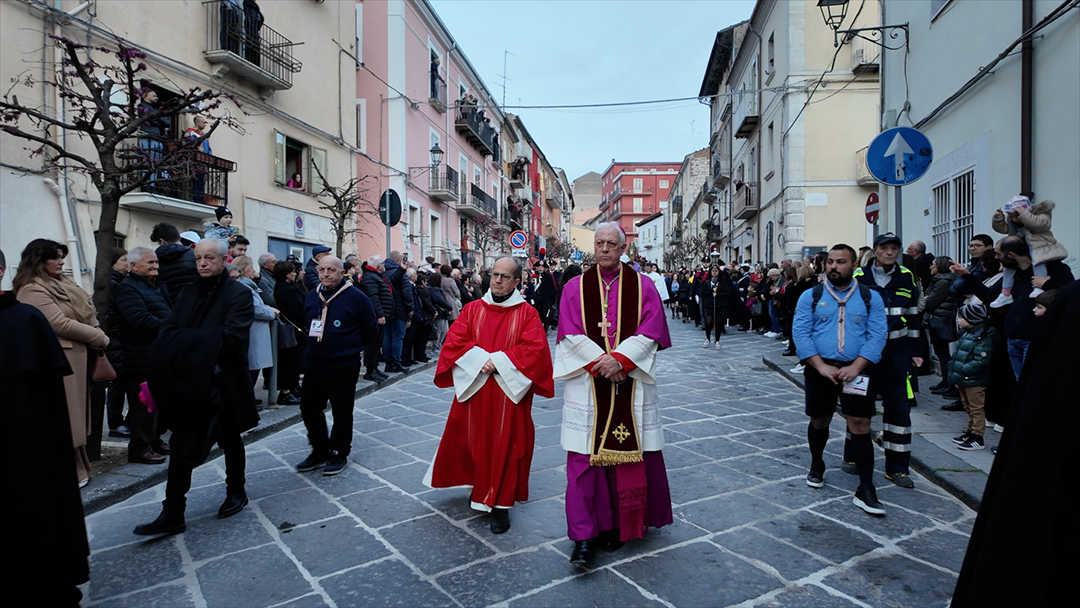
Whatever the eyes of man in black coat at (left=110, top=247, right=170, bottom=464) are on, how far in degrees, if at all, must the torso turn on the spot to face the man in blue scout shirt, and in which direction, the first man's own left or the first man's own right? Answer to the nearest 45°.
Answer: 0° — they already face them

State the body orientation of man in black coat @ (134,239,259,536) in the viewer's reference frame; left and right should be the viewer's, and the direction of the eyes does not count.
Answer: facing the viewer and to the left of the viewer

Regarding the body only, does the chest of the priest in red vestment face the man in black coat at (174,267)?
no

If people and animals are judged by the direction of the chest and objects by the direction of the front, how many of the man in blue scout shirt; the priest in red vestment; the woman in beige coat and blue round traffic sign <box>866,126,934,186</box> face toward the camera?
3

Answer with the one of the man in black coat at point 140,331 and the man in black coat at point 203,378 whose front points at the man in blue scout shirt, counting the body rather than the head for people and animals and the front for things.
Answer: the man in black coat at point 140,331

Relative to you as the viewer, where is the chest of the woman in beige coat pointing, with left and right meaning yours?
facing to the right of the viewer

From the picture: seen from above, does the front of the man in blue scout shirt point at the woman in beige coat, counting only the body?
no

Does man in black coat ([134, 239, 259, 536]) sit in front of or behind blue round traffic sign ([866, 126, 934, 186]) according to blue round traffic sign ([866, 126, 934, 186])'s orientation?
in front

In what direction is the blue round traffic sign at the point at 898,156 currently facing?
toward the camera

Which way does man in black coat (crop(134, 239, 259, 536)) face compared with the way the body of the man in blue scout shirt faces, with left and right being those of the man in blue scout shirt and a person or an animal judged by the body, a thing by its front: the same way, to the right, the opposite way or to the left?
the same way

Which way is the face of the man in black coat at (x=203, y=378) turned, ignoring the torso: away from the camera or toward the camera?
toward the camera

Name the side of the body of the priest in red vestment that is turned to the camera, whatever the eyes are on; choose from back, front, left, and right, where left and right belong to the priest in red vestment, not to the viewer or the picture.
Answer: front

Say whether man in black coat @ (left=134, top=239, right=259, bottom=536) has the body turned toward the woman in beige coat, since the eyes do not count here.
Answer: no

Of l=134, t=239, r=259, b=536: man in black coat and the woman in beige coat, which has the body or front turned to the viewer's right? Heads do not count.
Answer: the woman in beige coat

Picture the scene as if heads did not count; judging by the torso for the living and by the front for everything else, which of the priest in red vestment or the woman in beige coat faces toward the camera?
the priest in red vestment
